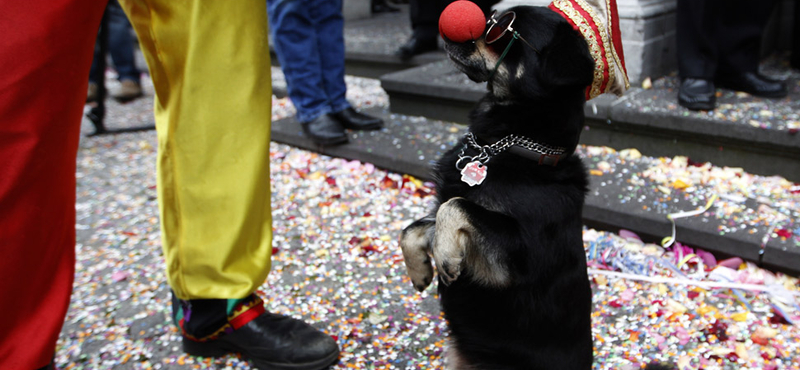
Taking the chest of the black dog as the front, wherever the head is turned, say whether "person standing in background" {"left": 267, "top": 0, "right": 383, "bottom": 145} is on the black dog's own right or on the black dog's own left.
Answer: on the black dog's own right

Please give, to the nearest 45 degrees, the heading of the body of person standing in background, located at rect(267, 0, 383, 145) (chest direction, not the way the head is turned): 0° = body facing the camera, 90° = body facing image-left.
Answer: approximately 315°

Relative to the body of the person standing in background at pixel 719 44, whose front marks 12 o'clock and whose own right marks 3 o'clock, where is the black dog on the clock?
The black dog is roughly at 2 o'clock from the person standing in background.

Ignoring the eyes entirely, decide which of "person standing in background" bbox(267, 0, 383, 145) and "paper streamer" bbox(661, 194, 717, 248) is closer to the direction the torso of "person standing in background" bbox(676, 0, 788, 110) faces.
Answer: the paper streamer
